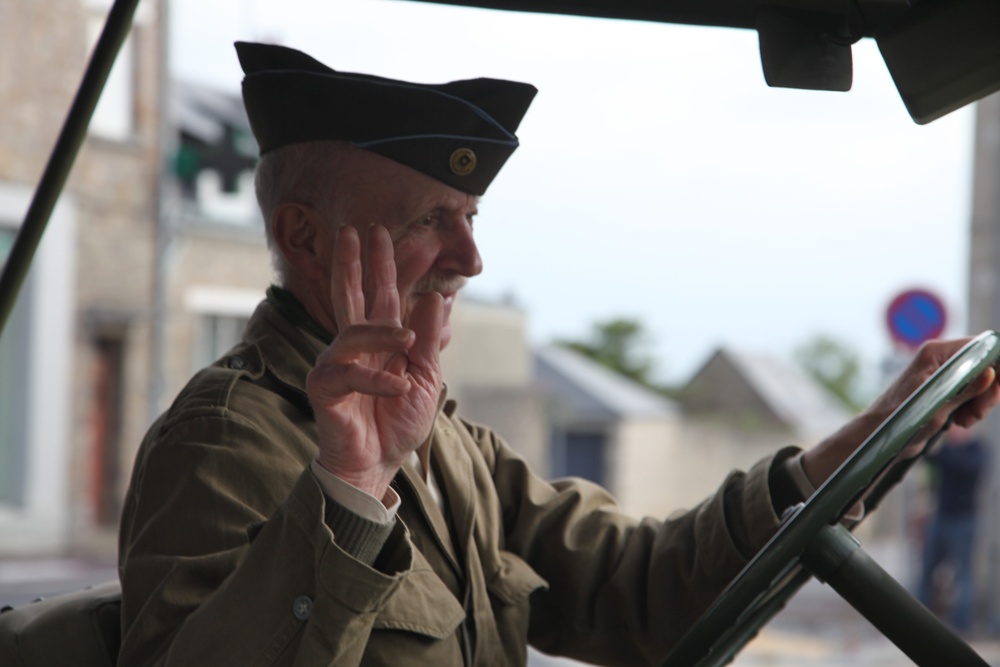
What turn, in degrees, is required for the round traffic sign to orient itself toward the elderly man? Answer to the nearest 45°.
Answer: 0° — it already faces them

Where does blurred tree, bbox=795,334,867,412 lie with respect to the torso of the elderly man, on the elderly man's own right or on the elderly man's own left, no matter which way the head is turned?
on the elderly man's own left

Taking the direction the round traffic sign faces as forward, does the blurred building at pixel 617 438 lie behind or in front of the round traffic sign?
behind

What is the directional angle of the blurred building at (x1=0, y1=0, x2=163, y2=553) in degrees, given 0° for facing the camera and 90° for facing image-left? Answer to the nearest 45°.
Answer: approximately 315°

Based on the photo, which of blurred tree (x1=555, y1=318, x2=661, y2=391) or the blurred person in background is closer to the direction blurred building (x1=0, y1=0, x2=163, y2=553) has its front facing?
the blurred person in background

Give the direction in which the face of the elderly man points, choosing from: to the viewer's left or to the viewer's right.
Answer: to the viewer's right

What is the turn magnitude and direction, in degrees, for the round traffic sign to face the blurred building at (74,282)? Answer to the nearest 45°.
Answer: approximately 90° to its right

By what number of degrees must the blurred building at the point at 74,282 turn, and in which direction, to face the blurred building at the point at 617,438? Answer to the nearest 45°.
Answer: approximately 45° to its left
